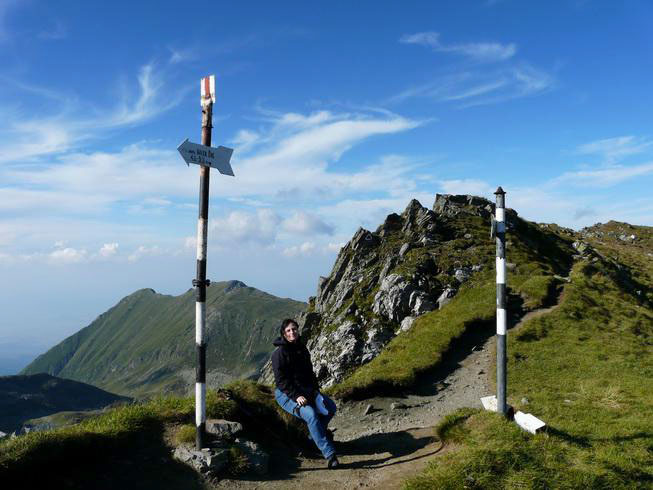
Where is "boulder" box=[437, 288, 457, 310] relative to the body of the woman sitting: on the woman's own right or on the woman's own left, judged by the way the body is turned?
on the woman's own left

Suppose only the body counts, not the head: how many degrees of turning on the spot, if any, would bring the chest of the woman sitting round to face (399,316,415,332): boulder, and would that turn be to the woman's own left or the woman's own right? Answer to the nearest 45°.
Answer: approximately 135° to the woman's own left

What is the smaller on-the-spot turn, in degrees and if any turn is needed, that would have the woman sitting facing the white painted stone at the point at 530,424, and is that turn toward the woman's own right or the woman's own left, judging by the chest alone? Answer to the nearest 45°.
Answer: approximately 45° to the woman's own left

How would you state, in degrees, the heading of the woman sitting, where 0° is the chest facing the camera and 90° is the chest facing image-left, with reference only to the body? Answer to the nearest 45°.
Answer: approximately 315°

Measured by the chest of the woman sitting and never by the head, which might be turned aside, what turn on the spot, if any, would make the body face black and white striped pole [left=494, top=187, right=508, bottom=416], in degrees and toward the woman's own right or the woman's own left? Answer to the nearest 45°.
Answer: approximately 45° to the woman's own left

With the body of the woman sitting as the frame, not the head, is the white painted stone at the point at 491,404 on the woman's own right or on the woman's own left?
on the woman's own left

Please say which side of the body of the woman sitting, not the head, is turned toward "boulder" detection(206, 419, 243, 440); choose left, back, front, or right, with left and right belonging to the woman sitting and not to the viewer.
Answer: right

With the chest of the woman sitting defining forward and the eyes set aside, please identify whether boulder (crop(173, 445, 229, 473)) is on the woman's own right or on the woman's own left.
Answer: on the woman's own right
